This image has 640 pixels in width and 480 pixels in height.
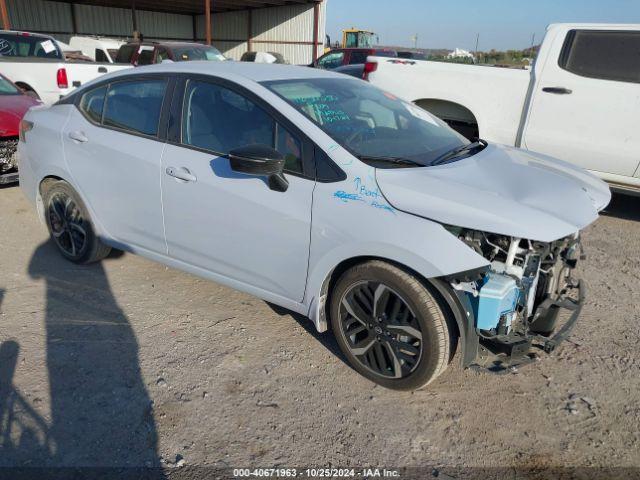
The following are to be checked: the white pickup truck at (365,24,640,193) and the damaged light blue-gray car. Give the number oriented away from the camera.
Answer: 0

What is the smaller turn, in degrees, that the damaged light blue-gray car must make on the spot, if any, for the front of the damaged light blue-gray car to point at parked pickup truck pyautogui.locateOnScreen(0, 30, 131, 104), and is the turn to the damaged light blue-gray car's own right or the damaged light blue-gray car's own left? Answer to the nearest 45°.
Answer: approximately 180°

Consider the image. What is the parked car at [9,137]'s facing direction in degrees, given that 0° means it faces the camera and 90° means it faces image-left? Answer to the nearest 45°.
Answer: approximately 315°

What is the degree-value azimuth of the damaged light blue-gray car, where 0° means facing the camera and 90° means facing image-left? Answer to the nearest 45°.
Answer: approximately 315°

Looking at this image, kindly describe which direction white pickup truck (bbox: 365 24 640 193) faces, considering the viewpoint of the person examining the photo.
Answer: facing the viewer and to the right of the viewer

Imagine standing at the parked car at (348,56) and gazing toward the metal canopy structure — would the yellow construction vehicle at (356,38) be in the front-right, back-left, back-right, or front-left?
front-right

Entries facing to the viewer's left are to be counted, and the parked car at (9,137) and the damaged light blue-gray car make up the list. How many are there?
0

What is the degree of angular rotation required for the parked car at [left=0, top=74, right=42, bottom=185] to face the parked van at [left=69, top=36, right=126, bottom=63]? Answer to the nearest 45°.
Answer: approximately 135° to its left

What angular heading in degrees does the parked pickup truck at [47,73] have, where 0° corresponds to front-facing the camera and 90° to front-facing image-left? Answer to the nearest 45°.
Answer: approximately 135°

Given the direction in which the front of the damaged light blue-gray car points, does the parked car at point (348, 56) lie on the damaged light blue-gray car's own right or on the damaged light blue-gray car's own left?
on the damaged light blue-gray car's own left

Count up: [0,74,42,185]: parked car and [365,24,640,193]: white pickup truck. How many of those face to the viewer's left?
0
